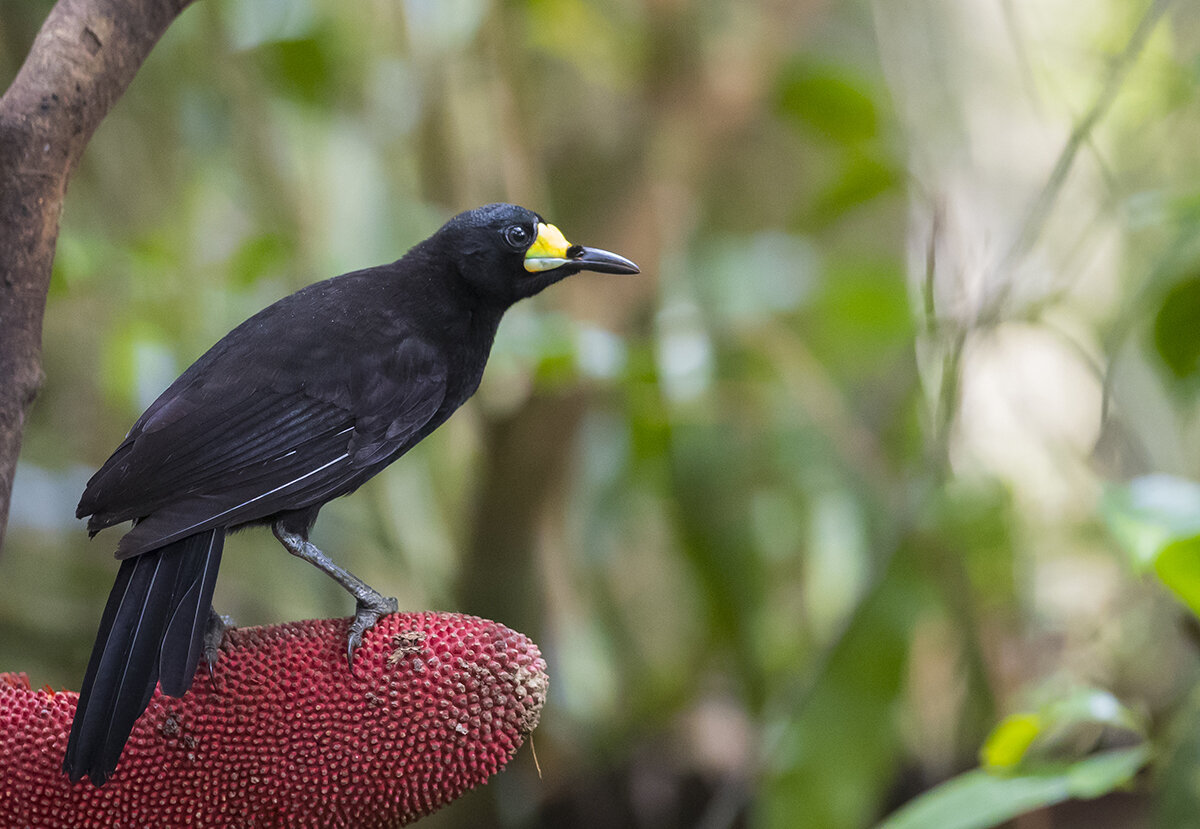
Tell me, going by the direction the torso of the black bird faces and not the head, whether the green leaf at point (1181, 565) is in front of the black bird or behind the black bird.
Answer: in front

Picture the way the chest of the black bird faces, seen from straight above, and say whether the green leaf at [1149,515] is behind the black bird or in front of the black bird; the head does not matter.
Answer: in front

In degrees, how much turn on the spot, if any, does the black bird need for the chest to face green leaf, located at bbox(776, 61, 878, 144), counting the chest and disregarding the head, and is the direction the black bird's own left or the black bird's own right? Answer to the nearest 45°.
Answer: approximately 45° to the black bird's own left

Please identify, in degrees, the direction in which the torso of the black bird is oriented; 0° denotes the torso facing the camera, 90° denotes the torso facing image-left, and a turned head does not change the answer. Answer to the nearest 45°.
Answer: approximately 270°
